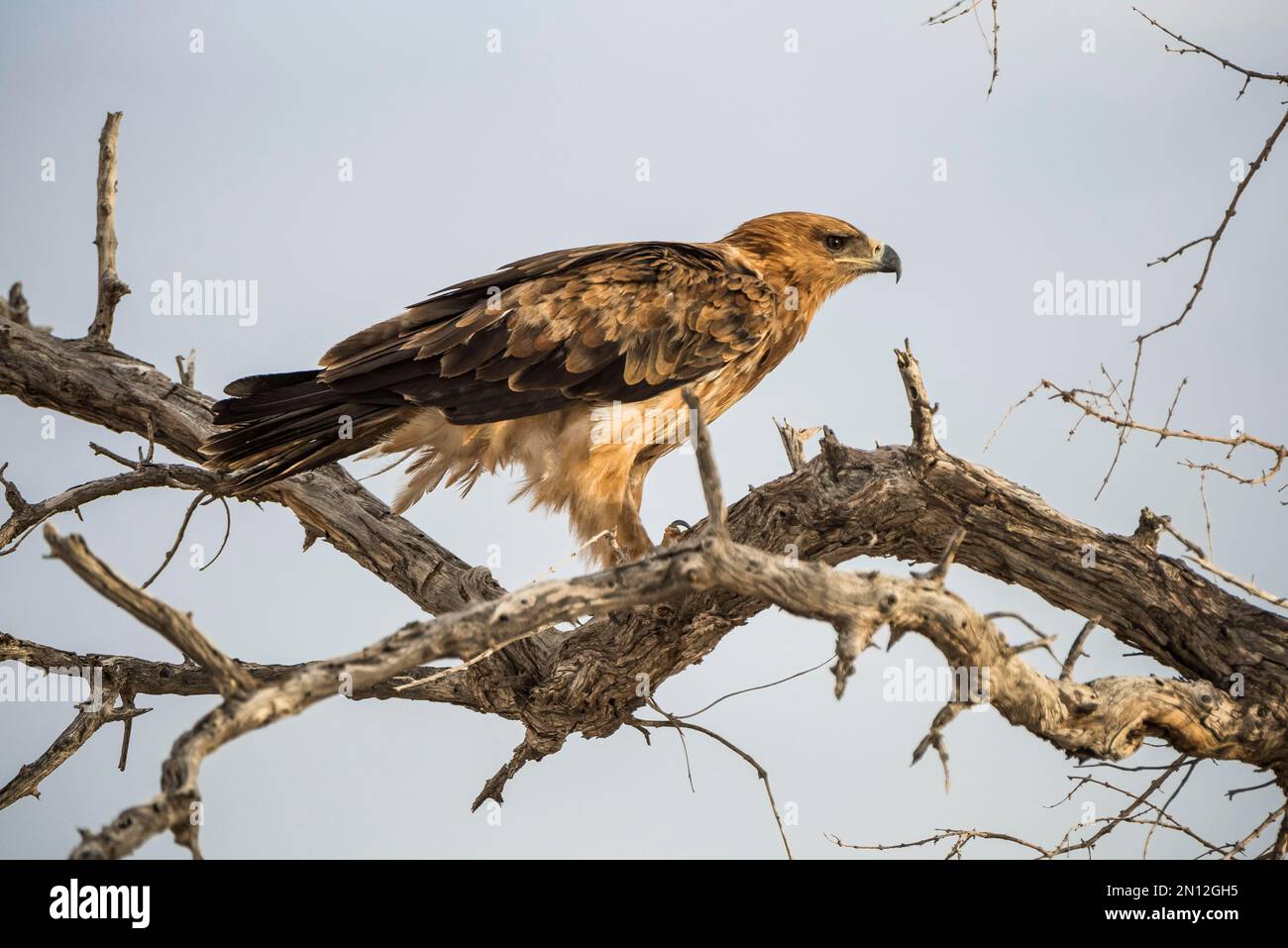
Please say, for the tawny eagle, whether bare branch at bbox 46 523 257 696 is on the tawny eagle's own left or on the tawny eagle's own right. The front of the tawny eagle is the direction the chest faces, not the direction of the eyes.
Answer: on the tawny eagle's own right

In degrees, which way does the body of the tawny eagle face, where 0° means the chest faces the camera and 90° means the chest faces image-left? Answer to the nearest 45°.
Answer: approximately 270°

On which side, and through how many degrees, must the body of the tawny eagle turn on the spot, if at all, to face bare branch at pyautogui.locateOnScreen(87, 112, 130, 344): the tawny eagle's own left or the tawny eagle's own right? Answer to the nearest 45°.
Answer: approximately 180°
